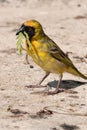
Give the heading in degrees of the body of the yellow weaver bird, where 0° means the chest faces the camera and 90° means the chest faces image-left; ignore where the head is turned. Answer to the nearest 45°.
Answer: approximately 90°
